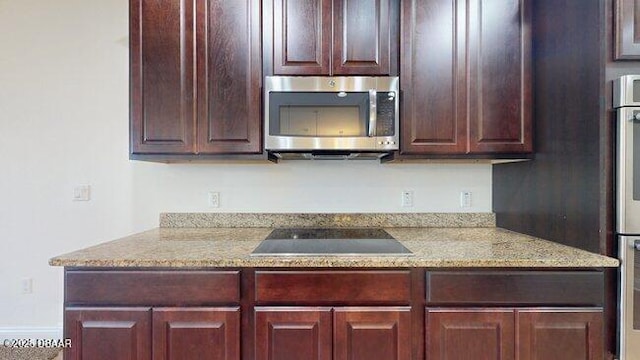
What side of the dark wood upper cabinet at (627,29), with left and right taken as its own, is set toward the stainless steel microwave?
right

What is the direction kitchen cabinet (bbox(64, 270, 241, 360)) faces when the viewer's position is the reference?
facing the viewer

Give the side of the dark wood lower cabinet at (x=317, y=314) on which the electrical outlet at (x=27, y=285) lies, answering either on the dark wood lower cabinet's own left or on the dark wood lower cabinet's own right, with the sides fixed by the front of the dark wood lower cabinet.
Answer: on the dark wood lower cabinet's own right

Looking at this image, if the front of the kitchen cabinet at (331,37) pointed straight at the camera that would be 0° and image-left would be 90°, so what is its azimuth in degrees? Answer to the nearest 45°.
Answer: approximately 0°

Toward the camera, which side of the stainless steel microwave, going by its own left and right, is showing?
front

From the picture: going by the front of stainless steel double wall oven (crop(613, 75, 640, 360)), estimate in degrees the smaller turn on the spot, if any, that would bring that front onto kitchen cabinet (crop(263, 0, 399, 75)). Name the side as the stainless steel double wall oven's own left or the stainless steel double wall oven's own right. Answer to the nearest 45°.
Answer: approximately 90° to the stainless steel double wall oven's own right

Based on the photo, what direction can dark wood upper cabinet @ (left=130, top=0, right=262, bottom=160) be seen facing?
toward the camera

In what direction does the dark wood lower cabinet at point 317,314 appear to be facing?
toward the camera

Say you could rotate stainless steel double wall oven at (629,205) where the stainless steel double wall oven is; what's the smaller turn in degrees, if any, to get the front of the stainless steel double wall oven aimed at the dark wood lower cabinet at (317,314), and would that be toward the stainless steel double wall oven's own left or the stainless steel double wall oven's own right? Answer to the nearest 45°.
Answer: approximately 45° to the stainless steel double wall oven's own right
